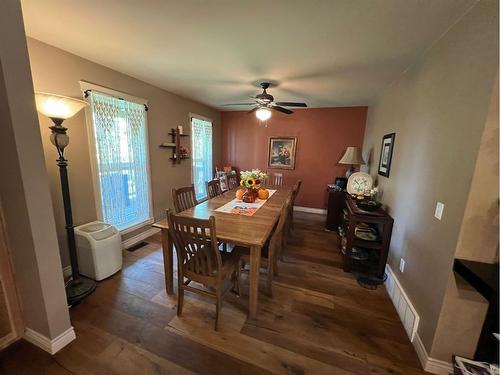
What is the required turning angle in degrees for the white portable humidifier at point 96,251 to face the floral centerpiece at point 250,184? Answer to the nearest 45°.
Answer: approximately 45° to its left

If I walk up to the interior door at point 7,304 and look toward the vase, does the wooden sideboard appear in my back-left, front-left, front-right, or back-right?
front-right

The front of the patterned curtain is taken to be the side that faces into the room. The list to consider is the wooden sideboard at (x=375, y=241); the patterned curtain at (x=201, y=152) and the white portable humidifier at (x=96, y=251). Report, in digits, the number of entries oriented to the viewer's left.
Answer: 1

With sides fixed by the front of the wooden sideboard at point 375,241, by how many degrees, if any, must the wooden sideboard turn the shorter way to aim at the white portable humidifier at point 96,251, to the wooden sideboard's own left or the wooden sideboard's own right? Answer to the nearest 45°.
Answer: approximately 45° to the wooden sideboard's own left

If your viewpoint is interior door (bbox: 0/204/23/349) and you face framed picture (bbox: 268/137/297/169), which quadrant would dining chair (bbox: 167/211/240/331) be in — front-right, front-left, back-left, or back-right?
front-right

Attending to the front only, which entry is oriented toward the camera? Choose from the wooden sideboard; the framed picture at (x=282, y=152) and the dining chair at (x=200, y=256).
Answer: the framed picture

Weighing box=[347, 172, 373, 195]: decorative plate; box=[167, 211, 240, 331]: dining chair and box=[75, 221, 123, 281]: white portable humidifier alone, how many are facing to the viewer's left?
0

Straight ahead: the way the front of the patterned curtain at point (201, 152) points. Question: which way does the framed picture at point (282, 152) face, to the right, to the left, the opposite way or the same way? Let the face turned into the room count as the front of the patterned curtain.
to the right

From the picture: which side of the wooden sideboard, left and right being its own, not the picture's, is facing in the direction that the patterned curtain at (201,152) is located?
front

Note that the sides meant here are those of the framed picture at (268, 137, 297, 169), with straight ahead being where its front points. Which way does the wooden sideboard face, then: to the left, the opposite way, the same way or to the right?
to the right

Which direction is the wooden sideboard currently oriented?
to the viewer's left

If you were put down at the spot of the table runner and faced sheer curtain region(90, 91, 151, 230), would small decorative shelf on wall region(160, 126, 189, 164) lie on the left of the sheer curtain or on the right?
right

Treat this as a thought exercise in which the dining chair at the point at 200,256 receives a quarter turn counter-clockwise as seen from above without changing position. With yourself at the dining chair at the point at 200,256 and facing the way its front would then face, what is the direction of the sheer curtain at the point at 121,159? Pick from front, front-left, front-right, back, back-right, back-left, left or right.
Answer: front

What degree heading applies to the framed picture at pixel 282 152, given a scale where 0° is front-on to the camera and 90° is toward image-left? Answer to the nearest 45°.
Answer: approximately 0°

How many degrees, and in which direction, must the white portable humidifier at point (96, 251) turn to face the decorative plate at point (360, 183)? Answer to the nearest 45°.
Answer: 0° — it already faces it

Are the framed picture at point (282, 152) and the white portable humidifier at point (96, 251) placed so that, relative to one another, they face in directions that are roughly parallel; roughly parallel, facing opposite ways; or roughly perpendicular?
roughly perpendicular

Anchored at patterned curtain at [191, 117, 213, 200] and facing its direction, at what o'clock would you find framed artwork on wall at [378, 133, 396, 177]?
The framed artwork on wall is roughly at 12 o'clock from the patterned curtain.

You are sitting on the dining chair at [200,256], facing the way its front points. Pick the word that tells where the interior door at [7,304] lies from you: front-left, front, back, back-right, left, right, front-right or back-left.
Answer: back-left

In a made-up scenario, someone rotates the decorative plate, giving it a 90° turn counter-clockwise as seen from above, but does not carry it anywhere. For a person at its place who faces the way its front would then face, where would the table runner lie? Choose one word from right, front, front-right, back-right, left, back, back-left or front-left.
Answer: back-right
